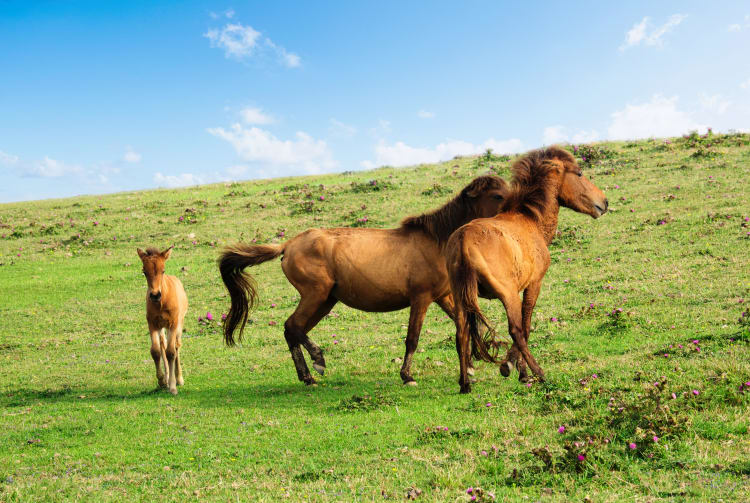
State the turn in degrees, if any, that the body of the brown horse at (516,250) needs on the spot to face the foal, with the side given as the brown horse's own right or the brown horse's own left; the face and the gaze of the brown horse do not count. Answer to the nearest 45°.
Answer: approximately 135° to the brown horse's own left

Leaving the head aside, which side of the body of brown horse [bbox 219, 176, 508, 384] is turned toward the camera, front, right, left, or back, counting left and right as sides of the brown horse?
right

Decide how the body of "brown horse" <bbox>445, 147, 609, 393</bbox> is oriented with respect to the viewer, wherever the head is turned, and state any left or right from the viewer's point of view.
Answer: facing away from the viewer and to the right of the viewer

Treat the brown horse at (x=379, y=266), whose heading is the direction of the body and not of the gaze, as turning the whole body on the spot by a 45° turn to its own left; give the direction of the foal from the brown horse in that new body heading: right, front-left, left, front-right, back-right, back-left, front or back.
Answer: back-left

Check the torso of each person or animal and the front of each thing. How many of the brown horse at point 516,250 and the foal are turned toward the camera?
1

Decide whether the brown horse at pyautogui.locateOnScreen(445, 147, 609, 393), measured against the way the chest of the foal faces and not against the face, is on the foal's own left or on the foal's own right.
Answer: on the foal's own left

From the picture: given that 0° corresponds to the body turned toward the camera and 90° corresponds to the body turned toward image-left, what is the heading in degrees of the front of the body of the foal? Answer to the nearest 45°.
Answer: approximately 0°
